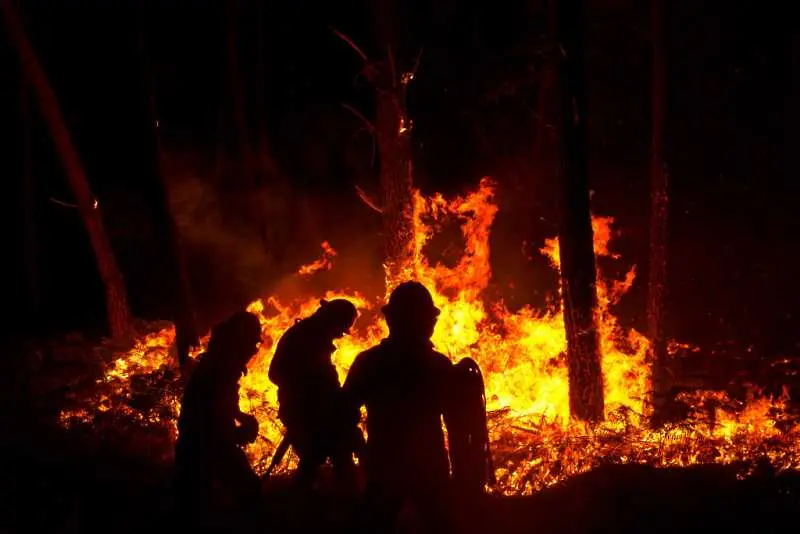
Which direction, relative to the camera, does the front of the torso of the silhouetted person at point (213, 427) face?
to the viewer's right

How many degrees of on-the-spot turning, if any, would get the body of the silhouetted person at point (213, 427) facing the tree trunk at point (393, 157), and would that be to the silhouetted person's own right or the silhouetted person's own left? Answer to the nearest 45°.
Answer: approximately 45° to the silhouetted person's own left

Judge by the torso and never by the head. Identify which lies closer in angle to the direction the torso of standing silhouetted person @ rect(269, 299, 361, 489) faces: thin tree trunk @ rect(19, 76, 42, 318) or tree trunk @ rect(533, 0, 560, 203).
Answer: the tree trunk

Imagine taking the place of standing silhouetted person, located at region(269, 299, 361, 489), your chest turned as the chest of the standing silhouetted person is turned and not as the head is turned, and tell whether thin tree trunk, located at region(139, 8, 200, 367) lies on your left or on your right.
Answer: on your left

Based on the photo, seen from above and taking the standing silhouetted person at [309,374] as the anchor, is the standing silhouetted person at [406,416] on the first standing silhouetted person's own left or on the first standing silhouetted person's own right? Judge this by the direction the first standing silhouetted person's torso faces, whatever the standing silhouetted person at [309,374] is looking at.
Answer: on the first standing silhouetted person's own right

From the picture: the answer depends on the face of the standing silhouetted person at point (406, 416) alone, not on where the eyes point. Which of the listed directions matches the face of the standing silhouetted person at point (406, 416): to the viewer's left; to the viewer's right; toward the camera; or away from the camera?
away from the camera

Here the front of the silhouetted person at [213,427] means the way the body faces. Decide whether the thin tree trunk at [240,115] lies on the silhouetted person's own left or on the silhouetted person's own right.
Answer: on the silhouetted person's own left

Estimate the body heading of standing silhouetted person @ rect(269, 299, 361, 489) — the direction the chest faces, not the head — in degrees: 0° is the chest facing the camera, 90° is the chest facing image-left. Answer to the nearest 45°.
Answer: approximately 270°

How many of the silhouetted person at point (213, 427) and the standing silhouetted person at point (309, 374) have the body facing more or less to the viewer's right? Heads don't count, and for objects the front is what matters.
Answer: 2
